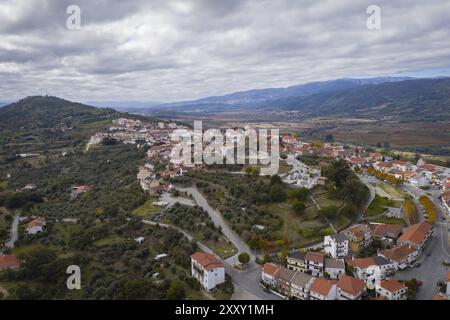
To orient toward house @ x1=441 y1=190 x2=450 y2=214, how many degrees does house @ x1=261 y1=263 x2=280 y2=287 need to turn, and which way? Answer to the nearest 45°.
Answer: approximately 180°

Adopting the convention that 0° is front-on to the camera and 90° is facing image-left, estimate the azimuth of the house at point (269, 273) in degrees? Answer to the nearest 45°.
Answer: approximately 45°

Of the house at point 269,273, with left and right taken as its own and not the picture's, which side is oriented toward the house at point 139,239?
right

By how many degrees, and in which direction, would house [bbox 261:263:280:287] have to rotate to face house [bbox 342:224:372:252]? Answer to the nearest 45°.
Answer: approximately 180°

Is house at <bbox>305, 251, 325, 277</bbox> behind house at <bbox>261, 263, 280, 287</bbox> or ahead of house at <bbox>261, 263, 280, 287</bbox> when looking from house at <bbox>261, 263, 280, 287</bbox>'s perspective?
behind

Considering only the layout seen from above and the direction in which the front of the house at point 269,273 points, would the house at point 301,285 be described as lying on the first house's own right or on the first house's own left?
on the first house's own left

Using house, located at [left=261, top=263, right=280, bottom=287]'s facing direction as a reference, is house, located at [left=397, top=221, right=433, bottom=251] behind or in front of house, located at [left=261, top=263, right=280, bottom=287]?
behind

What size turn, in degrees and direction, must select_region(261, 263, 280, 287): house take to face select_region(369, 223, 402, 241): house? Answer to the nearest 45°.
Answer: approximately 180°

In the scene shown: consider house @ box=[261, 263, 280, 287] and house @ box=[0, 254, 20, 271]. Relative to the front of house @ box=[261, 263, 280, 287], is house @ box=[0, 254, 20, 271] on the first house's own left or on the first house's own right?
on the first house's own right
